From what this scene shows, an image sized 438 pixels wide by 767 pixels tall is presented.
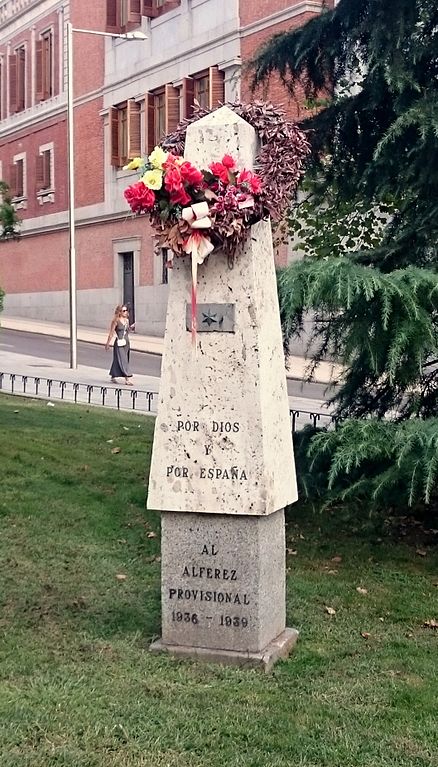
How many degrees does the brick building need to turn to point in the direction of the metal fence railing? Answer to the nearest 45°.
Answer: approximately 45° to its left

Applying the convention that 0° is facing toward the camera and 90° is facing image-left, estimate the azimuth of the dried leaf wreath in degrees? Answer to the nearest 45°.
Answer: approximately 0°

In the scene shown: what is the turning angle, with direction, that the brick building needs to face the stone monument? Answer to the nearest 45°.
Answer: approximately 45° to its left

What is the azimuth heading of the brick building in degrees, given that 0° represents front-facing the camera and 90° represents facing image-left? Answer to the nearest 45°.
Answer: approximately 45°

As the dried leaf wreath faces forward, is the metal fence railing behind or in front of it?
behind

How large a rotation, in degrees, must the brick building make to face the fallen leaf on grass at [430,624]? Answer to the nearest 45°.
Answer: approximately 45° to its left

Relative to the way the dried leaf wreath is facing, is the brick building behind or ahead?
behind

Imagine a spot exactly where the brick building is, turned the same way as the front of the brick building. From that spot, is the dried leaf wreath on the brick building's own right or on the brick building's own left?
on the brick building's own left
